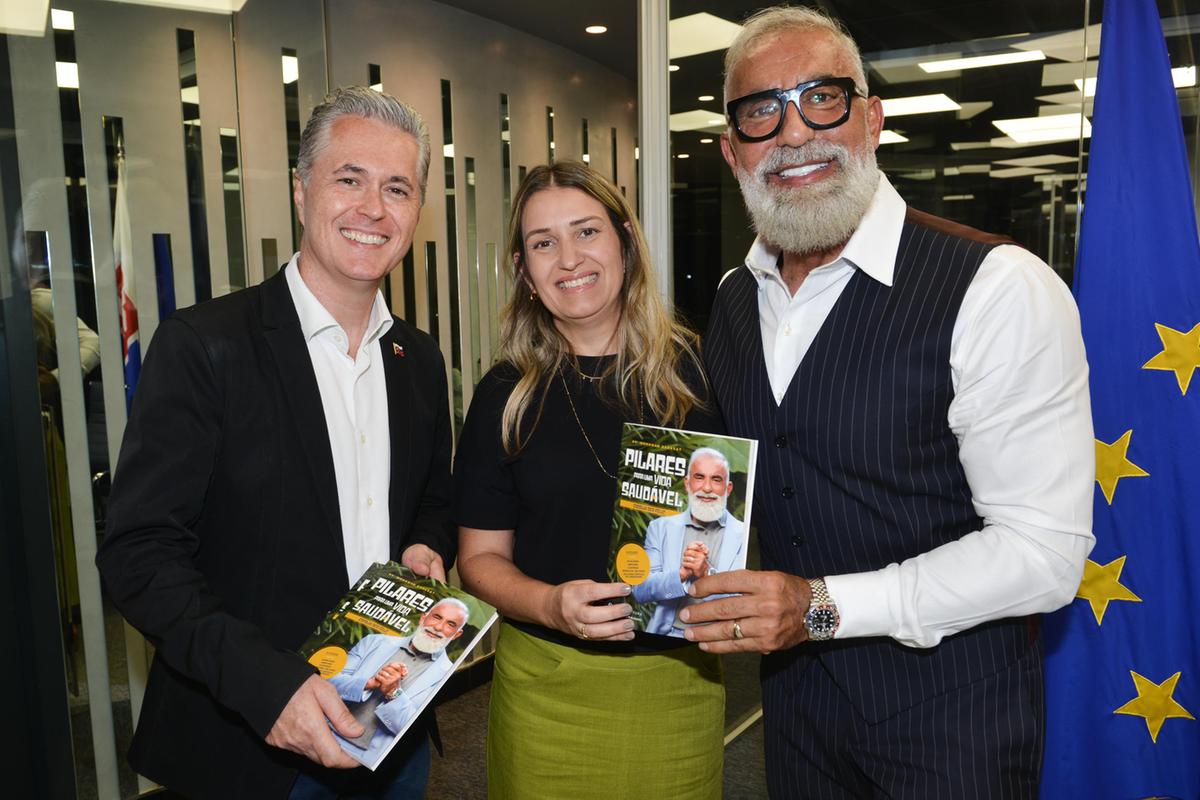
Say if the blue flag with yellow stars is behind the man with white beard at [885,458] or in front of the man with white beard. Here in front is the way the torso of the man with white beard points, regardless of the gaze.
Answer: behind

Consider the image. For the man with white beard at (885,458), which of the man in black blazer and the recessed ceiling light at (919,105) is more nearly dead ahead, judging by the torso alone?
the man in black blazer

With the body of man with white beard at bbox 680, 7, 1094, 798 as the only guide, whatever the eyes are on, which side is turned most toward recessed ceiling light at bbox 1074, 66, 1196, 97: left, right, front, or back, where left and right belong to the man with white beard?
back

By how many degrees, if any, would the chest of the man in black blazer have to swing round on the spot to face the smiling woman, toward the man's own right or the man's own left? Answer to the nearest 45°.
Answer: approximately 45° to the man's own left

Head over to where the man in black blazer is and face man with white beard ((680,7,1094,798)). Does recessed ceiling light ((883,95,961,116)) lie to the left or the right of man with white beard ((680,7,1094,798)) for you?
left

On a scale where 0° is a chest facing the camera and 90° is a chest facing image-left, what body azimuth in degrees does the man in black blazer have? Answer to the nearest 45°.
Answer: approximately 315°

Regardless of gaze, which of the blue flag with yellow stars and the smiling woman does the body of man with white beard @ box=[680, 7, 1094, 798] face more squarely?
the smiling woman

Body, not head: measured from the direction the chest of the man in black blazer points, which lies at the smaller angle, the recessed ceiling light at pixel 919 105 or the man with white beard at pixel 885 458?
the man with white beard

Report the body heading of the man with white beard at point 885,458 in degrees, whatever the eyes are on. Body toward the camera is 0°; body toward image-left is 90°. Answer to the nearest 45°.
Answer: approximately 45°
